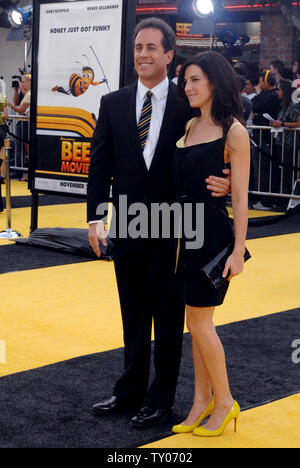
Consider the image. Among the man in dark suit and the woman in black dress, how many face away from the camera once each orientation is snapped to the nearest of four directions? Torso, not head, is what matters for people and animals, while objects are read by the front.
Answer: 0

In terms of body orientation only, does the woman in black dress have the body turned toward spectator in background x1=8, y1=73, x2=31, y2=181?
no

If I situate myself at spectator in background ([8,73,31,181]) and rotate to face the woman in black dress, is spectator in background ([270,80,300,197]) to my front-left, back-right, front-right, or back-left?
front-left

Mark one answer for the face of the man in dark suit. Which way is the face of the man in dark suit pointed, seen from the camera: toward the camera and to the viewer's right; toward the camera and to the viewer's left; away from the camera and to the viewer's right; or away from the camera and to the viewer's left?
toward the camera and to the viewer's left

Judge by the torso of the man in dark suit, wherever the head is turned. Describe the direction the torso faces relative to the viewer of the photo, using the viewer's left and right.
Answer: facing the viewer and to the left of the viewer

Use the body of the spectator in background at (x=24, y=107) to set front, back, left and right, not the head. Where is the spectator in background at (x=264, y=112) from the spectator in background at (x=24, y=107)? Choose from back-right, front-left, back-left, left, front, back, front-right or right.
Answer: back-left

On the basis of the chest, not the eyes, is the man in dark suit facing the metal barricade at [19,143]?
no

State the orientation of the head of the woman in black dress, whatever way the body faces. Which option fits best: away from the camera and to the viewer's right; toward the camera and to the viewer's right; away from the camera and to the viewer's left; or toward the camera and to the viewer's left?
toward the camera and to the viewer's left

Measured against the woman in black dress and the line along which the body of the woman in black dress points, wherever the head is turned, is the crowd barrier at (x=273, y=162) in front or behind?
behind

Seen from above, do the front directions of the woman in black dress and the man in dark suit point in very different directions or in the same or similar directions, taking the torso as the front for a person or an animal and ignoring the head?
same or similar directions

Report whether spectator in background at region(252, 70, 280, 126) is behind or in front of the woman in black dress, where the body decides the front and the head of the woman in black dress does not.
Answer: behind
